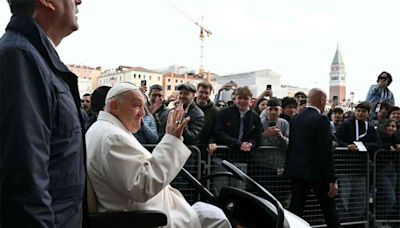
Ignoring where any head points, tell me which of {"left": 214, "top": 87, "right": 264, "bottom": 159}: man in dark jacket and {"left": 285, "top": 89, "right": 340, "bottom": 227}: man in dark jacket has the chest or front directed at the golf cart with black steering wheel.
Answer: {"left": 214, "top": 87, "right": 264, "bottom": 159}: man in dark jacket

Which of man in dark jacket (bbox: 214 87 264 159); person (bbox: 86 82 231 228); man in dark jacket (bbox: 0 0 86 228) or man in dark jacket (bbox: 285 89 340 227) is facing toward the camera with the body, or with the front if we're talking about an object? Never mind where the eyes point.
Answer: man in dark jacket (bbox: 214 87 264 159)

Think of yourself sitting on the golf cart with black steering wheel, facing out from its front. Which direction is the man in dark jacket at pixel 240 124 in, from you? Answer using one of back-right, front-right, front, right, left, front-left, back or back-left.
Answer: left

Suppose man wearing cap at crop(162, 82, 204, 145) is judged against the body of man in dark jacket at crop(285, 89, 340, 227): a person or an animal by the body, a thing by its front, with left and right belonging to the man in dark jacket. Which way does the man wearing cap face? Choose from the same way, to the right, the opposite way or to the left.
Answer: the opposite way

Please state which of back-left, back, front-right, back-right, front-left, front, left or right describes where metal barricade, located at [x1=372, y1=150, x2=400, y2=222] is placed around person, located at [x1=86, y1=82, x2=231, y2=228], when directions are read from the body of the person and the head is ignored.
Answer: front-left

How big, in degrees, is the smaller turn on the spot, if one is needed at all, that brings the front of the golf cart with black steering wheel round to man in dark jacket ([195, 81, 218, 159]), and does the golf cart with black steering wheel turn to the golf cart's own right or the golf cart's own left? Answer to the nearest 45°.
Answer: approximately 90° to the golf cart's own left

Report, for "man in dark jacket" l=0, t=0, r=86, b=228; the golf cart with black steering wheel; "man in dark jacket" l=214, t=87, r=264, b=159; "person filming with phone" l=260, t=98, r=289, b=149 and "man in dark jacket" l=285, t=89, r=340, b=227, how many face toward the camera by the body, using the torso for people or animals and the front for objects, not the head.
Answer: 2

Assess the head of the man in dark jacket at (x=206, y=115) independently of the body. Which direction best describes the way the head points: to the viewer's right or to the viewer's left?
to the viewer's left

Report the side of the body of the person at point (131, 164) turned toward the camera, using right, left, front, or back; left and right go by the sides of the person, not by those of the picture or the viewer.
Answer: right

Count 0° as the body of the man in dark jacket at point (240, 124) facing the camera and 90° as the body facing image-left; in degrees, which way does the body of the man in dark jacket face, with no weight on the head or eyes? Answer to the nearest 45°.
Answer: approximately 0°

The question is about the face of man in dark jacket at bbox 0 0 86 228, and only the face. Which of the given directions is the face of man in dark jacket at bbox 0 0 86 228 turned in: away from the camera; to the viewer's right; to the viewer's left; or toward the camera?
to the viewer's right

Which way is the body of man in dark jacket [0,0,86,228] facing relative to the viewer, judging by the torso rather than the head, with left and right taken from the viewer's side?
facing to the right of the viewer

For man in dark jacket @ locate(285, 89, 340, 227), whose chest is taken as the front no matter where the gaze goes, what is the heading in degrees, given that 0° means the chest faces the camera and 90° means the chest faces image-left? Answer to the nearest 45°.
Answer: approximately 225°

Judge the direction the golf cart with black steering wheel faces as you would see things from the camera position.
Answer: facing to the right of the viewer

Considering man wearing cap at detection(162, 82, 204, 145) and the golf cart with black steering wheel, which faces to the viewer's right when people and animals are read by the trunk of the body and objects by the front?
the golf cart with black steering wheel

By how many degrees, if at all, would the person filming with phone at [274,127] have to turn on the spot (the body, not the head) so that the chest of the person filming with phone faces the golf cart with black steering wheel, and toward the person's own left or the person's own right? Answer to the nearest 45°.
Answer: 0° — they already face it

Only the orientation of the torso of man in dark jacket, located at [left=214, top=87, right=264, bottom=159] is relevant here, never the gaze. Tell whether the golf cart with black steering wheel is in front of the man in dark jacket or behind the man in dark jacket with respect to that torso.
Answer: in front
